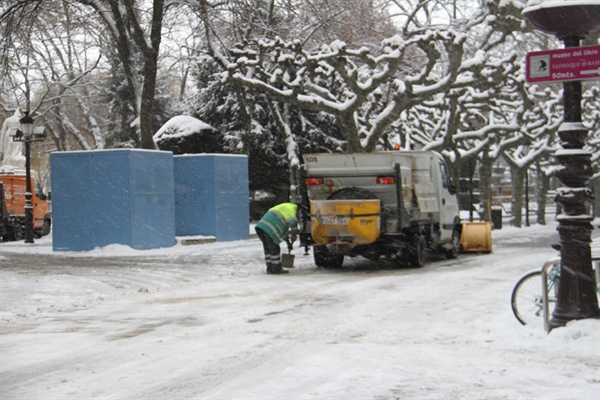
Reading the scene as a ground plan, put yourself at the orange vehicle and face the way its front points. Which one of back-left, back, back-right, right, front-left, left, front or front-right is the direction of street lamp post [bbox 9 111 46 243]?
back-right

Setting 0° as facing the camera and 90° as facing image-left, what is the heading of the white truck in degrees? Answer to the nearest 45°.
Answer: approximately 225°

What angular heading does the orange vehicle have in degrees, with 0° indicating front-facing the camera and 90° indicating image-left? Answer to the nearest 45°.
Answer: approximately 225°

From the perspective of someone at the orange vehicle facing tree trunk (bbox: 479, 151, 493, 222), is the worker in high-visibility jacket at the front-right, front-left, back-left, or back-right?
front-right

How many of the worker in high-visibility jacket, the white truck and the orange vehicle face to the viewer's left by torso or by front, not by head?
0

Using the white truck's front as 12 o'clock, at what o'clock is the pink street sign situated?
The pink street sign is roughly at 4 o'clock from the white truck.

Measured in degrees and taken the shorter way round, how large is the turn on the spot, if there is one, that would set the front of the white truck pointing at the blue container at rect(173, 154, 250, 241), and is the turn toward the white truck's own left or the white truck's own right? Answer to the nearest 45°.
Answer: approximately 90° to the white truck's own left

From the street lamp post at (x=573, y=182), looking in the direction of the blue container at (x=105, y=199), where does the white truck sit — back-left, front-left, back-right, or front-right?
front-right

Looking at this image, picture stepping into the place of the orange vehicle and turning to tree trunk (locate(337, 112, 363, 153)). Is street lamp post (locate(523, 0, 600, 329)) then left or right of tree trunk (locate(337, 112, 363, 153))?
right

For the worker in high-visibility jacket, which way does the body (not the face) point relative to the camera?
to the viewer's right

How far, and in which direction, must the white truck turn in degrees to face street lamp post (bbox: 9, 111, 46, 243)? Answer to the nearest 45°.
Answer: approximately 90° to its left
